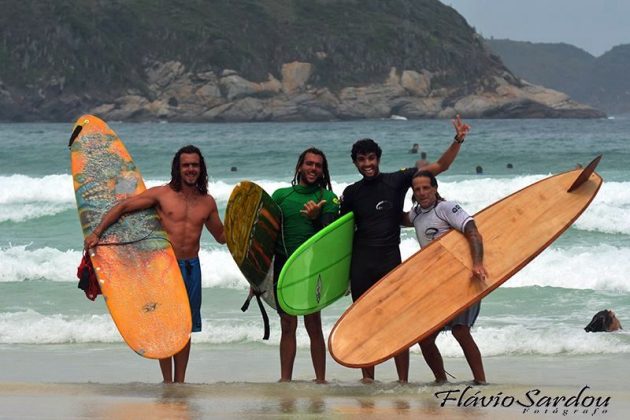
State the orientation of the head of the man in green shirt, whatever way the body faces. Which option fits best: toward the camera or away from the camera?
toward the camera

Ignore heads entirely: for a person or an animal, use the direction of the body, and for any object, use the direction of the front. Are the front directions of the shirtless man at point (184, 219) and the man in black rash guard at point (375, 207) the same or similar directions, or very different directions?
same or similar directions

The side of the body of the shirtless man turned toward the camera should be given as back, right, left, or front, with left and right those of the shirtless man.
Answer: front

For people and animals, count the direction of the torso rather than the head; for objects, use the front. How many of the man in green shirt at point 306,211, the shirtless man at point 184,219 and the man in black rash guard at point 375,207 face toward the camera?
3

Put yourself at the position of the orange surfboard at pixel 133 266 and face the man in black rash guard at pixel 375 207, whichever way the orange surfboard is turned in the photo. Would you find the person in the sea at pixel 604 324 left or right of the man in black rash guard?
left

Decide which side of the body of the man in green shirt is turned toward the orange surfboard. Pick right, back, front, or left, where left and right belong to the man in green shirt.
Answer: right

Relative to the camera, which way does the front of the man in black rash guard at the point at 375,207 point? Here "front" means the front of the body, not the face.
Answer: toward the camera

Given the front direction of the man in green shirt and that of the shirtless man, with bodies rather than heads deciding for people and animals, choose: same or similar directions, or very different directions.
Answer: same or similar directions

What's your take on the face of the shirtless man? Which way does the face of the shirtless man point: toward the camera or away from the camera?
toward the camera

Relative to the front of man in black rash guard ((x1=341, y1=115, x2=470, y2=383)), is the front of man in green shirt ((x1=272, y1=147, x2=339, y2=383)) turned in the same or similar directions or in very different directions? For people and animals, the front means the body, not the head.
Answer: same or similar directions

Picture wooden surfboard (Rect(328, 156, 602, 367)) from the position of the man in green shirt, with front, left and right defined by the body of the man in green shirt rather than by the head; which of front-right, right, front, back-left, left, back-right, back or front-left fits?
left
